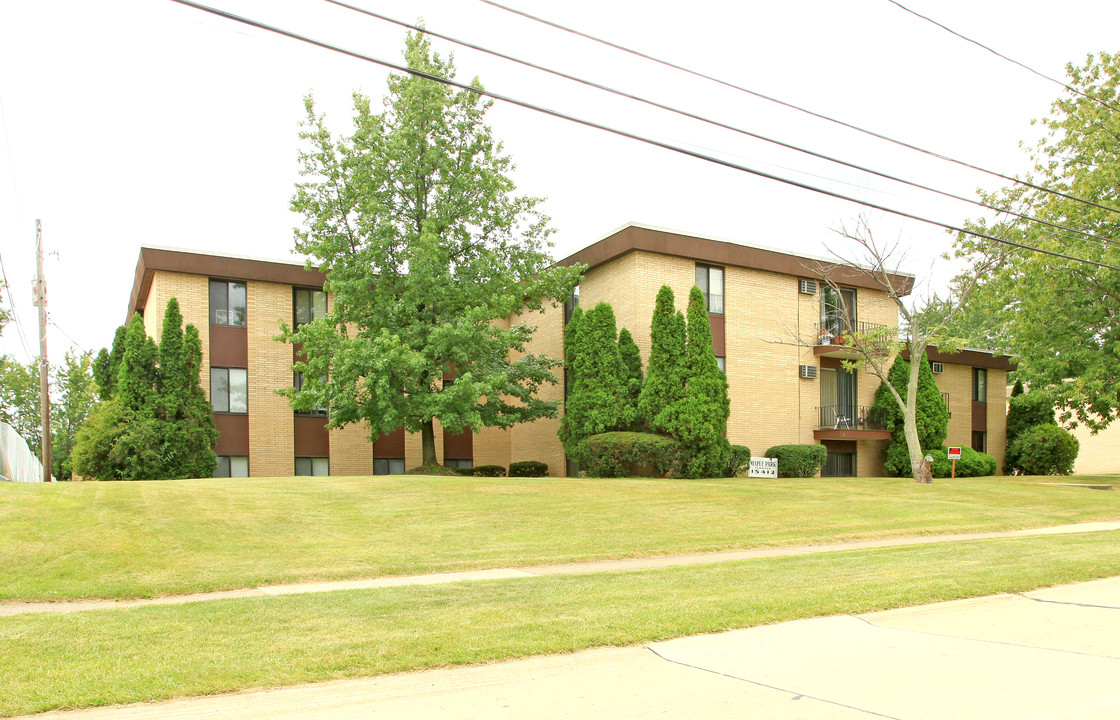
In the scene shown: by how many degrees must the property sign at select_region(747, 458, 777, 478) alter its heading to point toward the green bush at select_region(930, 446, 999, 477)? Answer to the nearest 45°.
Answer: approximately 135° to its left

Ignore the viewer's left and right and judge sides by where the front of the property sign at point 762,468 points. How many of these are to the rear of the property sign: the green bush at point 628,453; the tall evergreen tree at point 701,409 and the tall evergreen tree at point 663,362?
0

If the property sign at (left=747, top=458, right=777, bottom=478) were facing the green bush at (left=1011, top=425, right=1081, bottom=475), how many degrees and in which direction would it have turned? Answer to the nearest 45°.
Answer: approximately 135° to its left

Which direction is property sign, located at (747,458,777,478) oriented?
toward the camera

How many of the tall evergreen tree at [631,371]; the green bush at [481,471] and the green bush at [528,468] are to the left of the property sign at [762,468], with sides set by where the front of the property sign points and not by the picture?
0

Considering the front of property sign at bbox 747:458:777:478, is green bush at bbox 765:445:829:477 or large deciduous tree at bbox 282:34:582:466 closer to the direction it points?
the large deciduous tree

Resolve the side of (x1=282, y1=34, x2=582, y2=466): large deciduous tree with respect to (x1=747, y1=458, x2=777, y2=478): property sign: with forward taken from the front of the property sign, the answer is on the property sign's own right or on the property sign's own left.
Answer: on the property sign's own right

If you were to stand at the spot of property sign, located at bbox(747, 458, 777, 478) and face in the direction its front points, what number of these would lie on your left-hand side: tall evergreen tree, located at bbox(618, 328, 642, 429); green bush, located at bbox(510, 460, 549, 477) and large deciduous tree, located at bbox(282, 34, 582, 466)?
0
